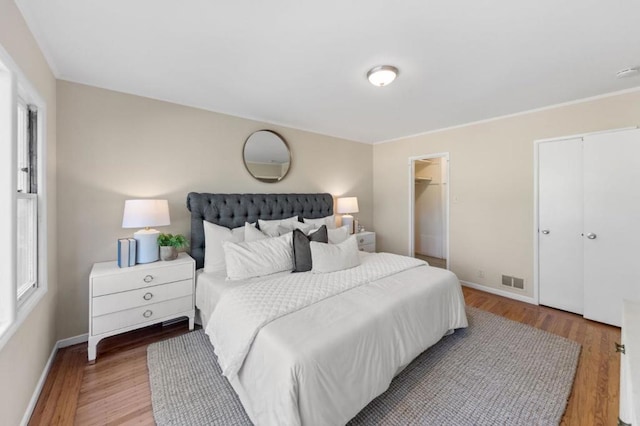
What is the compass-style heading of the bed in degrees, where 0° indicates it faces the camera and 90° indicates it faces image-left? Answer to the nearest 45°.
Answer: approximately 315°

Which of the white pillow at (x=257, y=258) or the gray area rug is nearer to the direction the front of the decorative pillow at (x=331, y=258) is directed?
the gray area rug

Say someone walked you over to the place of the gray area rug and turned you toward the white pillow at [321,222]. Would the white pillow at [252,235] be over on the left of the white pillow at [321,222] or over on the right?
left

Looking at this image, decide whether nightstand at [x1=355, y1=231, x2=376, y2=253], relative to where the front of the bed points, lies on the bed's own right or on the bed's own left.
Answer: on the bed's own left

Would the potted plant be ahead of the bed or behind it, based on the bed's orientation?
behind

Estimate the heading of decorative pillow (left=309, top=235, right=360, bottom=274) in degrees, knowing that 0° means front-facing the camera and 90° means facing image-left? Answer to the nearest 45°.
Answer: approximately 315°

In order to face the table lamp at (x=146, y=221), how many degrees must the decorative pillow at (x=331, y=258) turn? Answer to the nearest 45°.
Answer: approximately 135° to its right

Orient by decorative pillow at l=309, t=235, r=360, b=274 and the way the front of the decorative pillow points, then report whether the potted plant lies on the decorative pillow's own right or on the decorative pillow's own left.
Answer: on the decorative pillow's own right

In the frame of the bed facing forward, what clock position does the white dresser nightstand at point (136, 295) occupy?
The white dresser nightstand is roughly at 5 o'clock from the bed.
